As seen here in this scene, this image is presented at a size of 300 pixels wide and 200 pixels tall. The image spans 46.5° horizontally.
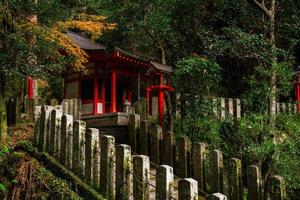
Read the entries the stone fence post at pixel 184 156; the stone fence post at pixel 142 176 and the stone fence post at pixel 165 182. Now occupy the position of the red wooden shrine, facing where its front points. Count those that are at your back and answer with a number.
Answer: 0

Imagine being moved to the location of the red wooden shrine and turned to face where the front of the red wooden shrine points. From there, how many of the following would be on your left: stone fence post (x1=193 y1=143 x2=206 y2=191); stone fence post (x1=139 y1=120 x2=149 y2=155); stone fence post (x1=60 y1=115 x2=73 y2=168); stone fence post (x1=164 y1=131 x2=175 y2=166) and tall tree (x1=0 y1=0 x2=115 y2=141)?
0

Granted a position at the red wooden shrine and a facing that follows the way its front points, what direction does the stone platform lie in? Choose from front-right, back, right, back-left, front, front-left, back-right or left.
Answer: front-right

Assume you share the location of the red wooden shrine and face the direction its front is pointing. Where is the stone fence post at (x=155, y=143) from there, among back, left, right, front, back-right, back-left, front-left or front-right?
front-right

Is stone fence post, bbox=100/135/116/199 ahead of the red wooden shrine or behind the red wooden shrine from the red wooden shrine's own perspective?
ahead

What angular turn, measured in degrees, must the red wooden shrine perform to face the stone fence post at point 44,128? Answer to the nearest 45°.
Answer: approximately 45° to its right

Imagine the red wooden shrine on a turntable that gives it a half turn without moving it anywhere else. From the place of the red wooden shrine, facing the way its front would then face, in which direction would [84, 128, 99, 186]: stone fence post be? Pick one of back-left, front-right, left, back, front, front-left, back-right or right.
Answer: back-left

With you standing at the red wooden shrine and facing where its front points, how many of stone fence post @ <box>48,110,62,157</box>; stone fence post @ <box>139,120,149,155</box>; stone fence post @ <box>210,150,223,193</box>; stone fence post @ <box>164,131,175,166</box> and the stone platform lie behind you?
0

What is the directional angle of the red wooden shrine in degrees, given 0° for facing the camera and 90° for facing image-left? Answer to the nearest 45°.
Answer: approximately 315°

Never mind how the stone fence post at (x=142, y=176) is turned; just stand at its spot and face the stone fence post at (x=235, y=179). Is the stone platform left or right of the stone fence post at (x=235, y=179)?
left

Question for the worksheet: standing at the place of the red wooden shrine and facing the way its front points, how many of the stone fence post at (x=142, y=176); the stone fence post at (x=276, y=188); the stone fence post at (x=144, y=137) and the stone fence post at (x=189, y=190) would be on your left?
0

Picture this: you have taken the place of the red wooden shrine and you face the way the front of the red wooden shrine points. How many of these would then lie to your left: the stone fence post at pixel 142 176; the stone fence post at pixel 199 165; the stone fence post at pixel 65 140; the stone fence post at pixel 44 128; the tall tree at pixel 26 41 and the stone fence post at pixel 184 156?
0

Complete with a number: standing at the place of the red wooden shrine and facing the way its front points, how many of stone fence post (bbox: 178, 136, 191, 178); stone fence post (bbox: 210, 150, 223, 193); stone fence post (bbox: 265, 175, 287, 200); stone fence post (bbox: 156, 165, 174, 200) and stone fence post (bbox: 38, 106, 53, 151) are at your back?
0

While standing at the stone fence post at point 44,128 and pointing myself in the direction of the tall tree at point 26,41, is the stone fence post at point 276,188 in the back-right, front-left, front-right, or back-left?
back-right

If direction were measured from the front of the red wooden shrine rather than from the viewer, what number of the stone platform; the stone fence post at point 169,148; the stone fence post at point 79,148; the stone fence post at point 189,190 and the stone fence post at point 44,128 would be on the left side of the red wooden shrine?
0
